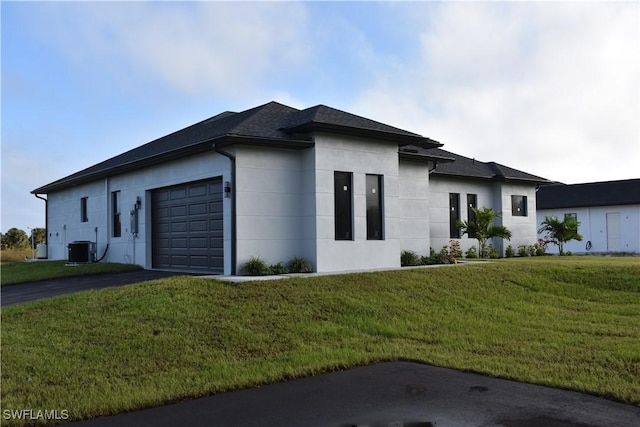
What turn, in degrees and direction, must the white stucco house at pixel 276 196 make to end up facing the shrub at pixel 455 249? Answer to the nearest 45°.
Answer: approximately 90° to its left

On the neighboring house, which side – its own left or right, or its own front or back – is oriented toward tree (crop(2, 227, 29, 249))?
right

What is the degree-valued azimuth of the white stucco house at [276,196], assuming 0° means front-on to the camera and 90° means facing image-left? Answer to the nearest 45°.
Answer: approximately 315°

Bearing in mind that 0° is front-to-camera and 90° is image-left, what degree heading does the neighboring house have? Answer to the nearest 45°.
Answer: approximately 0°

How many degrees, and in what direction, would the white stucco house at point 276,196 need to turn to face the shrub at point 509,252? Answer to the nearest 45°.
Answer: approximately 90° to its left

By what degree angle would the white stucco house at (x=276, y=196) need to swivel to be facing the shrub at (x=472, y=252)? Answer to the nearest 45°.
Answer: approximately 90° to its left

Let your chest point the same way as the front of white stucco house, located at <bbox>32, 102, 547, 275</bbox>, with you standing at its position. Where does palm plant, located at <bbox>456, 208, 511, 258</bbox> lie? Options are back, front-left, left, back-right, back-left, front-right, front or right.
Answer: left

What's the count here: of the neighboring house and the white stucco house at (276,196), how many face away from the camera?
0
